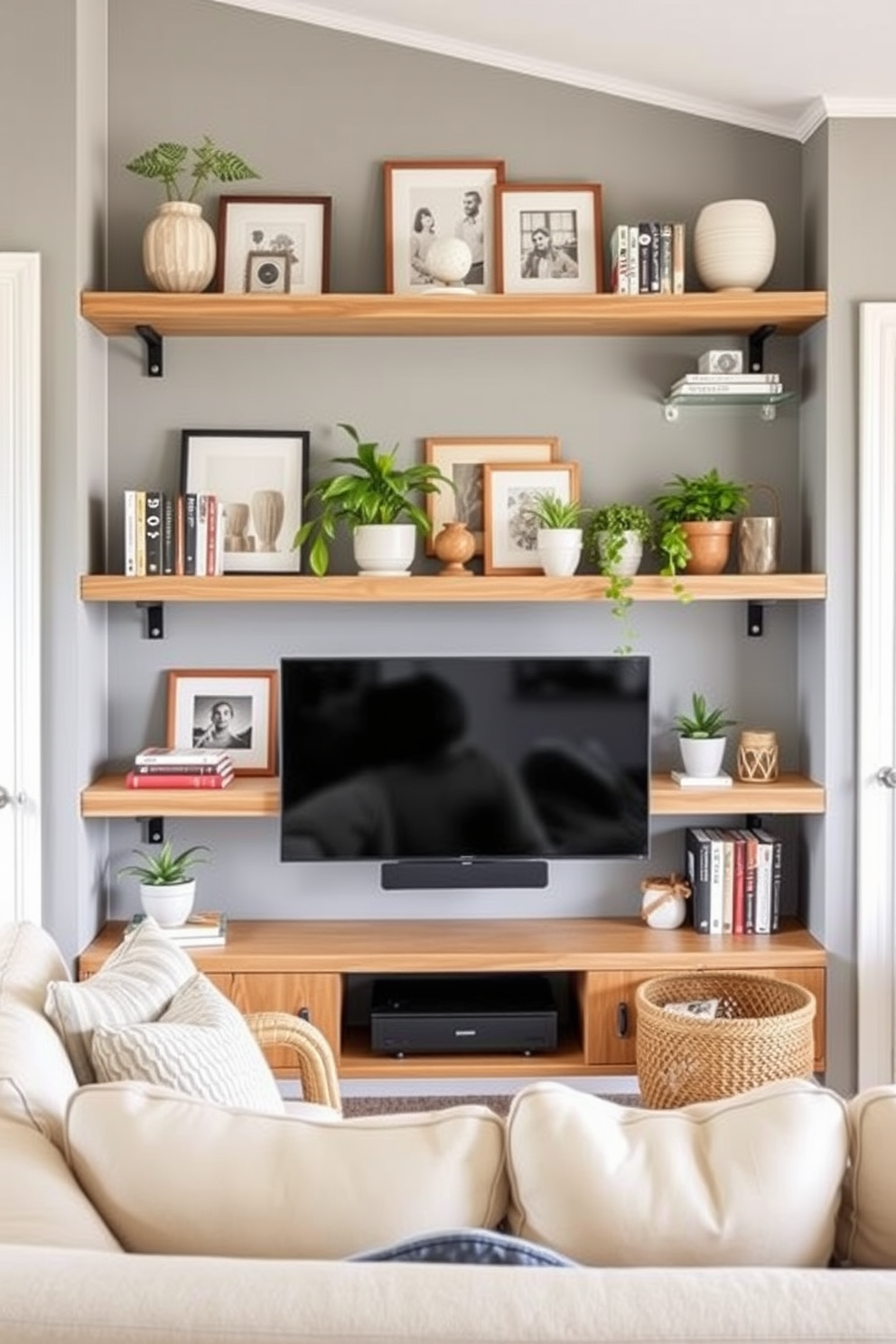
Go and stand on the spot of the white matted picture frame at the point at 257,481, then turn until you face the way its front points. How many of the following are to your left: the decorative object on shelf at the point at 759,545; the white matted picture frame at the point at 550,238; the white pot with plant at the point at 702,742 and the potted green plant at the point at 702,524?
4

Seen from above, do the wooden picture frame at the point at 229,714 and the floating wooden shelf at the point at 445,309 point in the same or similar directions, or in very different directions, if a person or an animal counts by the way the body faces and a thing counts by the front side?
same or similar directions

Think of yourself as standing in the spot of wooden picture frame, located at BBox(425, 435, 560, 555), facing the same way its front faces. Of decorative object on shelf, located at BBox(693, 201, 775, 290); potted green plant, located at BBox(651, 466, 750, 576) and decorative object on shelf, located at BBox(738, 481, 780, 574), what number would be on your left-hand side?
3

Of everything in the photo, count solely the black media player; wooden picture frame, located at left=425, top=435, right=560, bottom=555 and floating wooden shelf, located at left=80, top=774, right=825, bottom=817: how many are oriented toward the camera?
3

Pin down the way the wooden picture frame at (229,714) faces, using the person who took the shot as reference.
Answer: facing the viewer

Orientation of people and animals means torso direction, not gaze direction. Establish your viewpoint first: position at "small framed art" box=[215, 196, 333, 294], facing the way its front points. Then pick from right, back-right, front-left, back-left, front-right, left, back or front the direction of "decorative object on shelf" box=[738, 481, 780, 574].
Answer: left

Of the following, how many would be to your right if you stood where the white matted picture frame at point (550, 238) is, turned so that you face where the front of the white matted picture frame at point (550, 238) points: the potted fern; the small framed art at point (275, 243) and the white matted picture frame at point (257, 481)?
3

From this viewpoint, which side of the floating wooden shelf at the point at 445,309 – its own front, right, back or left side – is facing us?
front

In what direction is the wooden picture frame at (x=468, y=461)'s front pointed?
toward the camera

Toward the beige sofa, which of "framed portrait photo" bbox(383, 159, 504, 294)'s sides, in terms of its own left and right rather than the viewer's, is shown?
front

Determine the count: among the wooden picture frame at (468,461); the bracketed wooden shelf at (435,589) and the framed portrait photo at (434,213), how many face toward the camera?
3

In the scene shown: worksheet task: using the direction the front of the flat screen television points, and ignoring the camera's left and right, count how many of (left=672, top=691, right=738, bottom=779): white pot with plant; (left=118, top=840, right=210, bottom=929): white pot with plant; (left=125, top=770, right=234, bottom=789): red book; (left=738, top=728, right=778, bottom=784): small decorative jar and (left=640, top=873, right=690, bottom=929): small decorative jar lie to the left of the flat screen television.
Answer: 3

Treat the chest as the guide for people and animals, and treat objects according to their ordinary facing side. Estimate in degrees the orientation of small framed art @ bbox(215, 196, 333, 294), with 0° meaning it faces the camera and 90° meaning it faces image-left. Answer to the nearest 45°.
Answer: approximately 0°
